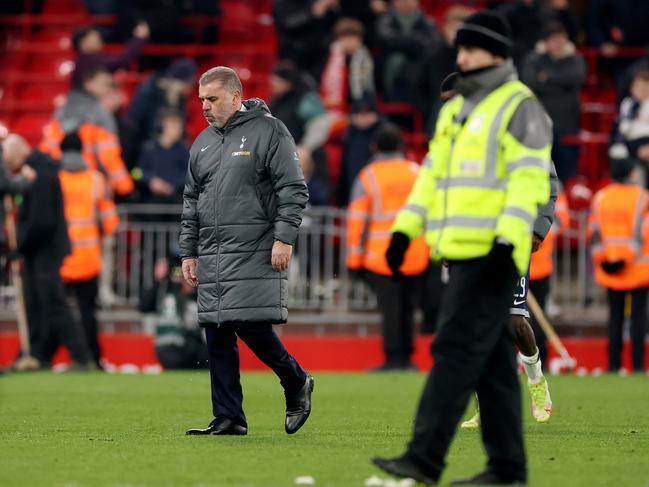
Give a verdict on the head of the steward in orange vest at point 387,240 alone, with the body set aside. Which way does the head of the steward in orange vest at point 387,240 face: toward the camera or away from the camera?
away from the camera

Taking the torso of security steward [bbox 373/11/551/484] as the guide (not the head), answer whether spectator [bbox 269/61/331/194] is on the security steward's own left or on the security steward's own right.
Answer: on the security steward's own right

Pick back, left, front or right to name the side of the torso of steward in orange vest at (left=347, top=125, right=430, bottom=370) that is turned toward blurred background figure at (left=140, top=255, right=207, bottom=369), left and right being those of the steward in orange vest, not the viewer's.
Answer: left

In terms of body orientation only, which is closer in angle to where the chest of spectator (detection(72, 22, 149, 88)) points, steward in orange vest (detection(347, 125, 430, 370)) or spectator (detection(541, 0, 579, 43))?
the steward in orange vest

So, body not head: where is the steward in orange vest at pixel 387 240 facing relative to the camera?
away from the camera

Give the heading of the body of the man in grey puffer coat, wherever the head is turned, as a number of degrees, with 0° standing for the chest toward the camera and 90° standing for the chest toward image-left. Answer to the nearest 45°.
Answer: approximately 45°

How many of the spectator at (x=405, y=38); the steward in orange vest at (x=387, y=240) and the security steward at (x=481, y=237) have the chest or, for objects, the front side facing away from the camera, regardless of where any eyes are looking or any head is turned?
1

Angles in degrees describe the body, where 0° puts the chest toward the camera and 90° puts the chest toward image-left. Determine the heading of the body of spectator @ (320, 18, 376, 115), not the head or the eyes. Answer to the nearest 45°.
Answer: approximately 0°

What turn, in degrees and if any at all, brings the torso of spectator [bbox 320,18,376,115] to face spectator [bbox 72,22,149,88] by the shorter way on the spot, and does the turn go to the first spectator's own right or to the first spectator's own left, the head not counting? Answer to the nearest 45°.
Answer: approximately 90° to the first spectator's own right
